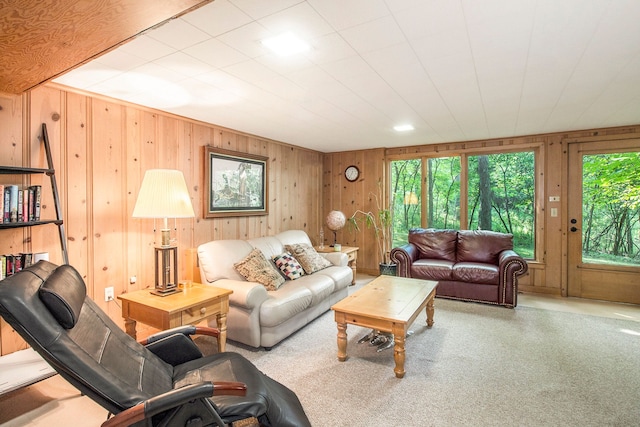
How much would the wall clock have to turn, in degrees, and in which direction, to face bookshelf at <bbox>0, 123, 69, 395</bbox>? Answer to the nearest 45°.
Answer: approximately 45° to its right

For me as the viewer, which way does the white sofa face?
facing the viewer and to the right of the viewer

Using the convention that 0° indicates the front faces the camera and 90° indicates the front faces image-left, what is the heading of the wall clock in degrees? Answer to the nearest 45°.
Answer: approximately 0°

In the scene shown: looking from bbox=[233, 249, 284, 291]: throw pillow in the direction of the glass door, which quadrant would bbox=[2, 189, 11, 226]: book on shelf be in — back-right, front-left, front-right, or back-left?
back-right

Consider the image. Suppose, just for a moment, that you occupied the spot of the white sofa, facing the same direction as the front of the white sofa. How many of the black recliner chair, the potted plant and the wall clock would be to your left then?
2

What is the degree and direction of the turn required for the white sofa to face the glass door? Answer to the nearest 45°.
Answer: approximately 45° to its left

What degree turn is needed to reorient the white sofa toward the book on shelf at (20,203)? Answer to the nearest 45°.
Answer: approximately 90° to its right

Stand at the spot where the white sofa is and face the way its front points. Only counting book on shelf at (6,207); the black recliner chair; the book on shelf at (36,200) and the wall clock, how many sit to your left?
1

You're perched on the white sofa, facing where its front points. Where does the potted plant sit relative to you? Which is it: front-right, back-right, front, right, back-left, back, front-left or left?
left

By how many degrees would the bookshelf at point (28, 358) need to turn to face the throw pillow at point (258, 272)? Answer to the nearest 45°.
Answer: approximately 45° to its left

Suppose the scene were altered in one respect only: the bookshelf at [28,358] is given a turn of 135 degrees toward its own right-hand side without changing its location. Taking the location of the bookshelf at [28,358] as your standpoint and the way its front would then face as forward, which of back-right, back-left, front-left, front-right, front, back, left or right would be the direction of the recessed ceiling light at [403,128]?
back

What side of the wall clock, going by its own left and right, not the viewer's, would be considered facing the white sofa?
front
